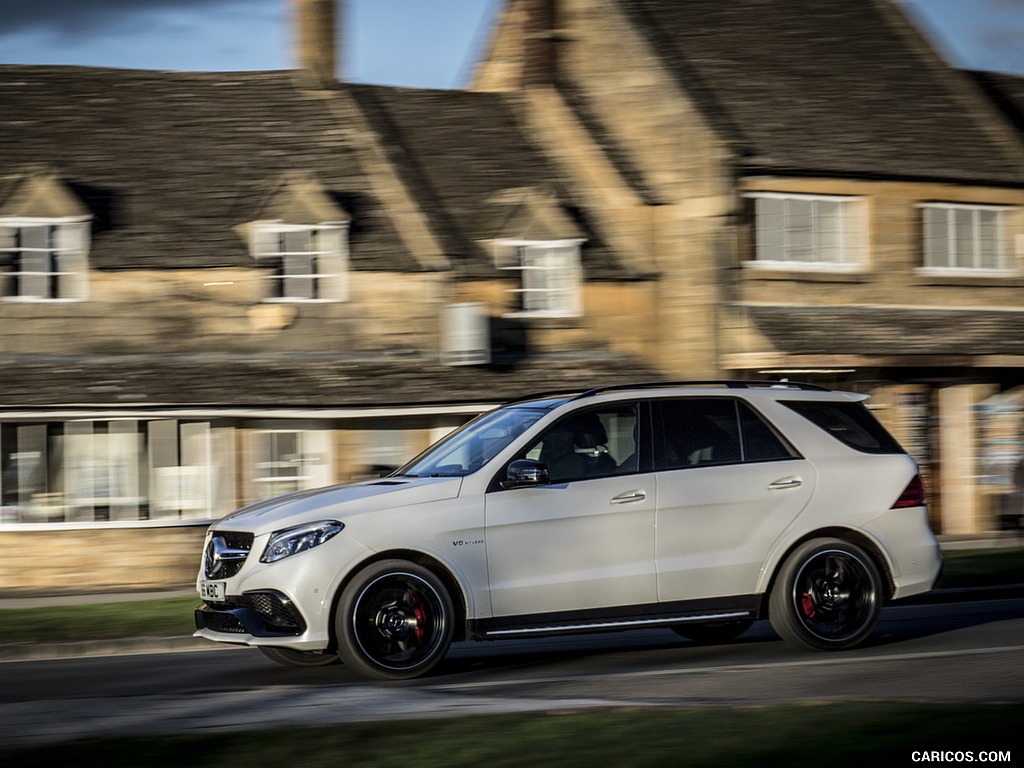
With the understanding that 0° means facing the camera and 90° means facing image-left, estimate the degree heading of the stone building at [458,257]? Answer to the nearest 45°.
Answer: approximately 0°

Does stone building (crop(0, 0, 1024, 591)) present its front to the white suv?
yes

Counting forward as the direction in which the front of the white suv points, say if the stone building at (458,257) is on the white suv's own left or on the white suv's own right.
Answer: on the white suv's own right

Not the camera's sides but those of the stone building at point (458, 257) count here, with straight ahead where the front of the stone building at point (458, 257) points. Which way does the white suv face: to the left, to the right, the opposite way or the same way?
to the right

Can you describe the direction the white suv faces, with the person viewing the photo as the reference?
facing to the left of the viewer

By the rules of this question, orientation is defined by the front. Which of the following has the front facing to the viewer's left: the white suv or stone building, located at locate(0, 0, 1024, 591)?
the white suv

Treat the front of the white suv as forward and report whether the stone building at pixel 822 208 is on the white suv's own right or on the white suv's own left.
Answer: on the white suv's own right

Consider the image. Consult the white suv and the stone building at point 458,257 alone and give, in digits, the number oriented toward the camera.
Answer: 1
